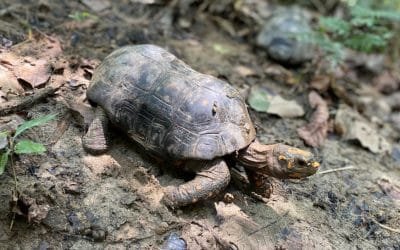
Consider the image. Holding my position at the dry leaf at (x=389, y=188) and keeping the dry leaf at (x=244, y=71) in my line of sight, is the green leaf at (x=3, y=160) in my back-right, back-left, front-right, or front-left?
front-left

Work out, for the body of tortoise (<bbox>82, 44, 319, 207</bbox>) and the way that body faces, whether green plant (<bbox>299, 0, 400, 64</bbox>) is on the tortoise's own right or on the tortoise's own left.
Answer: on the tortoise's own left

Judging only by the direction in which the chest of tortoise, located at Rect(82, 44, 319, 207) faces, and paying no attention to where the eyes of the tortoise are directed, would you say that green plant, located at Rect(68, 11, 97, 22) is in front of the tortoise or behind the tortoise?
behind

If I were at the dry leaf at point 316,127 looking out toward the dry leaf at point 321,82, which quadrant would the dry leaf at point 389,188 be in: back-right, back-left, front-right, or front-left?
back-right

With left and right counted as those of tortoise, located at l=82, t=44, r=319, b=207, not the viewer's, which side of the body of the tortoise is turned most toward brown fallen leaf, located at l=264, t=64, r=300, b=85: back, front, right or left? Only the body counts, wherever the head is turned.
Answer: left

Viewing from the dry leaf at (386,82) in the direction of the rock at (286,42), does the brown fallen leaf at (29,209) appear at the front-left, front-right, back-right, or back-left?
front-left

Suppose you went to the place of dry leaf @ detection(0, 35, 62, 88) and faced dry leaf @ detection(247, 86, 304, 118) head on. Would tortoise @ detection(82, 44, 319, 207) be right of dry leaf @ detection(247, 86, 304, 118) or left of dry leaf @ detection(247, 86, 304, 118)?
right

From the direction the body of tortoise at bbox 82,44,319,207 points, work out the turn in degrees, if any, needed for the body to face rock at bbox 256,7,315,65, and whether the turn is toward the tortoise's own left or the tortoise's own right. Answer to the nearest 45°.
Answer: approximately 135° to the tortoise's own left

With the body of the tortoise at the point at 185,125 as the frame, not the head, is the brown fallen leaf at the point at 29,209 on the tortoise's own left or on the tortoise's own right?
on the tortoise's own right

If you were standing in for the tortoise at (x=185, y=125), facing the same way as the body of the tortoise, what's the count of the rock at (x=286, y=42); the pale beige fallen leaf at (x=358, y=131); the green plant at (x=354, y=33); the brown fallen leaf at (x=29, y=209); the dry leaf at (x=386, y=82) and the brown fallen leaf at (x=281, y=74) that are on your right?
1

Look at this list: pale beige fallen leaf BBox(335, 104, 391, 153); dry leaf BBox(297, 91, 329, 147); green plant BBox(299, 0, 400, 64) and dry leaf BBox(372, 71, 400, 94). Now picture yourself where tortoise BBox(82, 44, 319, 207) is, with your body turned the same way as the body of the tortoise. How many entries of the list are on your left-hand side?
4

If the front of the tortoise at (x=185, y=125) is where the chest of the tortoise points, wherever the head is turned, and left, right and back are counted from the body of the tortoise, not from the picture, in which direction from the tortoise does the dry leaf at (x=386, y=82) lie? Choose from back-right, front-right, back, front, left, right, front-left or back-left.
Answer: left

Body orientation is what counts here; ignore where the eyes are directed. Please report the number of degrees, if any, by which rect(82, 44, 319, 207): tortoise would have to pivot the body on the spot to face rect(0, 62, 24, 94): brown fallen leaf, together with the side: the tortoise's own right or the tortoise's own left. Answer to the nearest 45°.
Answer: approximately 135° to the tortoise's own right

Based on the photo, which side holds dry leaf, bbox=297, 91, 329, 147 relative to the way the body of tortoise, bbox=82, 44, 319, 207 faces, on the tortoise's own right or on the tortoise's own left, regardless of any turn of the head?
on the tortoise's own left

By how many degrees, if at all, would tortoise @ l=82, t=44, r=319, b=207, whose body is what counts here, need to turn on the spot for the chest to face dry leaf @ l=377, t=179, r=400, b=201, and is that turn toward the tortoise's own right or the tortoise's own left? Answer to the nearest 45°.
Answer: approximately 45° to the tortoise's own left

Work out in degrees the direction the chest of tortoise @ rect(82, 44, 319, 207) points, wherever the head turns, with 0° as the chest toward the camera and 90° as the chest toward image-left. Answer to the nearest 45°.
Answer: approximately 315°

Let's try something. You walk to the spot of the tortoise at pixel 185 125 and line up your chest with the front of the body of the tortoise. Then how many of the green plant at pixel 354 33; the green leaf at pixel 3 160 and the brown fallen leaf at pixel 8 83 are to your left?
1

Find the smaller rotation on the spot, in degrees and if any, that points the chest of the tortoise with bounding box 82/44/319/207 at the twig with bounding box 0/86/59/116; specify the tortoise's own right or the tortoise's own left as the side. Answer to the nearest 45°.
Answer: approximately 135° to the tortoise's own right

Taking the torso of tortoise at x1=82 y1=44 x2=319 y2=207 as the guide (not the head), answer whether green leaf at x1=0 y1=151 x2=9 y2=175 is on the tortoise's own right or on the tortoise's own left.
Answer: on the tortoise's own right
